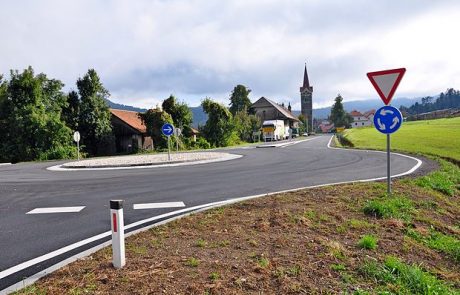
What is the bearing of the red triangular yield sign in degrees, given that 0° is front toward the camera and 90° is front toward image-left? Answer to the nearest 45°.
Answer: approximately 0°

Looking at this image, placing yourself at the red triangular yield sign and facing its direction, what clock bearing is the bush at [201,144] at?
The bush is roughly at 5 o'clock from the red triangular yield sign.

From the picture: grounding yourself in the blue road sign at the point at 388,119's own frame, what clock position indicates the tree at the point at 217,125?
The tree is roughly at 5 o'clock from the blue road sign.

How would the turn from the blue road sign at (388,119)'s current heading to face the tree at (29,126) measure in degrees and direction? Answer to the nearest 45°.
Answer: approximately 135° to its right

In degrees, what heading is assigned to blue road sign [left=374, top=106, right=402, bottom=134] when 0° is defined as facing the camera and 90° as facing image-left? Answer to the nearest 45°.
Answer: approximately 0°

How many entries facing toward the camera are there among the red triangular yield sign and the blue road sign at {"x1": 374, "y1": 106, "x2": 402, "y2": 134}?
2

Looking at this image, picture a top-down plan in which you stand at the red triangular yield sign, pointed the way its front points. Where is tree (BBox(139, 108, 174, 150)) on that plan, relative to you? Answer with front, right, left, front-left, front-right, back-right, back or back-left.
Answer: back-right

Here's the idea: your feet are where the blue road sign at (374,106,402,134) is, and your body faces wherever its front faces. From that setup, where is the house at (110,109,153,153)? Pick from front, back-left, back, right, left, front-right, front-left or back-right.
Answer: back-right
